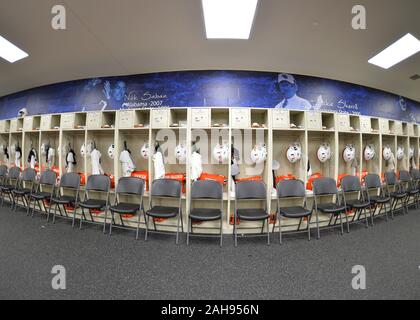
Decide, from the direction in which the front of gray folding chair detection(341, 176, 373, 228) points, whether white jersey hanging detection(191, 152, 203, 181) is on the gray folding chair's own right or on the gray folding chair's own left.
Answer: on the gray folding chair's own right

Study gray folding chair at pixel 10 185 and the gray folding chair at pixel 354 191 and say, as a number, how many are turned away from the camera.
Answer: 0

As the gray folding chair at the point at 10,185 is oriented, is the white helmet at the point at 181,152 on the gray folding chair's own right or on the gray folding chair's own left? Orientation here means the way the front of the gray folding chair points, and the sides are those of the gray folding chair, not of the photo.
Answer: on the gray folding chair's own left

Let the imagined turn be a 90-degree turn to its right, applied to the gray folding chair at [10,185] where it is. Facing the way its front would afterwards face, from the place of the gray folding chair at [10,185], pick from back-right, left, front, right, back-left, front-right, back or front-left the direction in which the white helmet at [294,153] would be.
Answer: back

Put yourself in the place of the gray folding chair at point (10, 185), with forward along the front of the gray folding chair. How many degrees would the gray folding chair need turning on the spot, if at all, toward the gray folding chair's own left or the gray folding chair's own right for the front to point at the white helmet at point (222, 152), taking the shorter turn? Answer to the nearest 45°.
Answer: approximately 90° to the gray folding chair's own left

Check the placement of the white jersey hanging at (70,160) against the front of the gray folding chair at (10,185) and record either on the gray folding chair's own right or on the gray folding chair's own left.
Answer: on the gray folding chair's own left

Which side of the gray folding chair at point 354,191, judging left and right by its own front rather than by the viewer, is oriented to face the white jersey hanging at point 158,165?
right

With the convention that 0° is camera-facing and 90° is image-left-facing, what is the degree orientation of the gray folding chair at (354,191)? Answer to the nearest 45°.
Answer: approximately 315°

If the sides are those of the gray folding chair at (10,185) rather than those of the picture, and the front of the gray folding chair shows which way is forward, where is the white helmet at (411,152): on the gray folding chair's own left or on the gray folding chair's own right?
on the gray folding chair's own left

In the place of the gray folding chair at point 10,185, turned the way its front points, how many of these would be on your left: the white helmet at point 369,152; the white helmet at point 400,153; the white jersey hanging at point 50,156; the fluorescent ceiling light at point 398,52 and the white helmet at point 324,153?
5

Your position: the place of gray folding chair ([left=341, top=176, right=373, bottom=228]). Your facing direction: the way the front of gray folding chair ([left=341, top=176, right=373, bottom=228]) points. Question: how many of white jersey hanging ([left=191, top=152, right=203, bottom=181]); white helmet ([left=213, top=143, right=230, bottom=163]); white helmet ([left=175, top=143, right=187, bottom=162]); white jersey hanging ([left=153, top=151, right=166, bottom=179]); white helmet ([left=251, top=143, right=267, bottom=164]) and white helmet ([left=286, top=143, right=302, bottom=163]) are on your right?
6

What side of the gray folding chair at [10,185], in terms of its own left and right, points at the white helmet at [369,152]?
left

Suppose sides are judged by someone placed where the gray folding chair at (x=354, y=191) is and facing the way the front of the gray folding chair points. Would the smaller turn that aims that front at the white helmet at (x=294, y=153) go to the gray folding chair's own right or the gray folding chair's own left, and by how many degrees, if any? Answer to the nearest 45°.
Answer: approximately 90° to the gray folding chair's own right

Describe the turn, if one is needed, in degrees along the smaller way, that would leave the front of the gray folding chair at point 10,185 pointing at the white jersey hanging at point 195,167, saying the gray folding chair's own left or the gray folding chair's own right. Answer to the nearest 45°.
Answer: approximately 90° to the gray folding chair's own left
